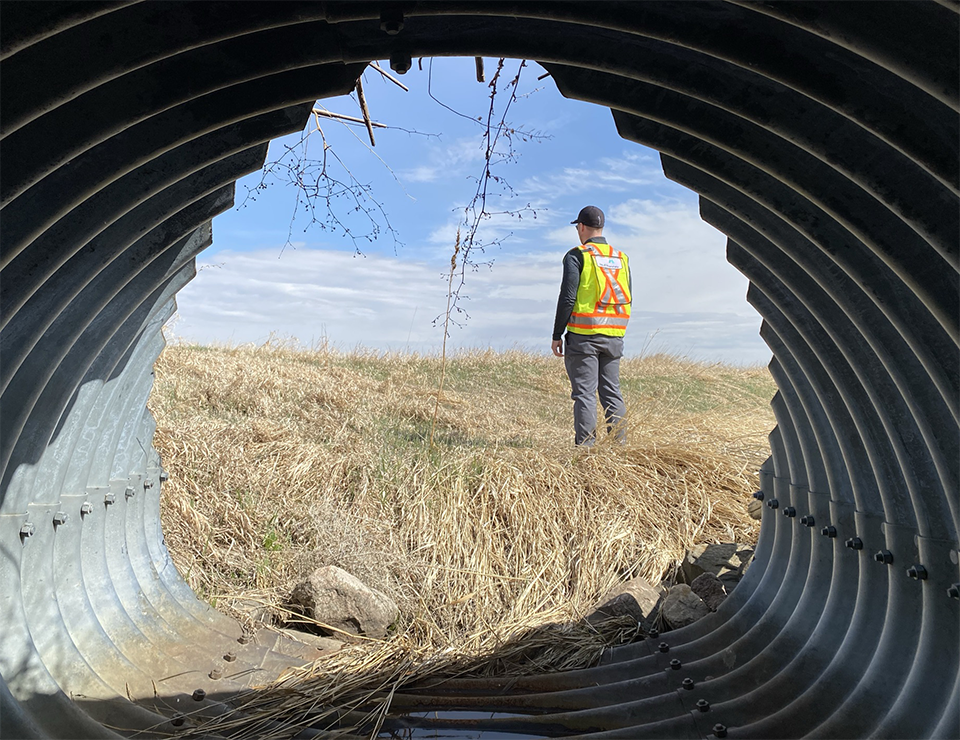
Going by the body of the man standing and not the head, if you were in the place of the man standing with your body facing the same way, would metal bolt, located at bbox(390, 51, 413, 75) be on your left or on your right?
on your left

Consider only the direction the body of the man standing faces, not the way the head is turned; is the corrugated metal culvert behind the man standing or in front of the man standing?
behind

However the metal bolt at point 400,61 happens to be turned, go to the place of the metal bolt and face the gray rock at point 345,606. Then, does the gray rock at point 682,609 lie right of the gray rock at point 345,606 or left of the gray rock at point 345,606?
right

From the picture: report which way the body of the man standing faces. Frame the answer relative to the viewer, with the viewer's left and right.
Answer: facing away from the viewer and to the left of the viewer

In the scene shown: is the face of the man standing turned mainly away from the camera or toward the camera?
away from the camera

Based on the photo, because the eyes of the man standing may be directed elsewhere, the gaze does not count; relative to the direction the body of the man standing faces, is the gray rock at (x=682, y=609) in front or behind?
behind

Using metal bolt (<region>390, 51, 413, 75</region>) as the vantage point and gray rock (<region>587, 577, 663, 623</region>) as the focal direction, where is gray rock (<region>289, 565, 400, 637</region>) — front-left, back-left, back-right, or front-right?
front-left

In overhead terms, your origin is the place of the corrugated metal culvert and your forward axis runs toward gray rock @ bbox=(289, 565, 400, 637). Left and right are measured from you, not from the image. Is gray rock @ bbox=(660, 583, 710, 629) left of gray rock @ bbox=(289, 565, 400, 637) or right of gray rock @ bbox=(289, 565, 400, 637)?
right

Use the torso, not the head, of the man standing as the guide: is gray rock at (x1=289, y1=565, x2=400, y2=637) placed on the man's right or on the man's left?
on the man's left
